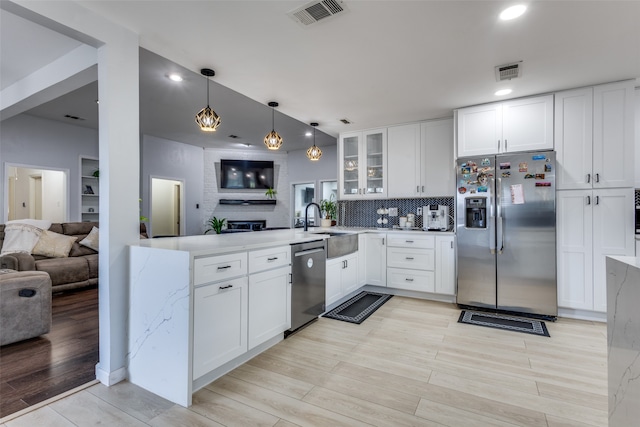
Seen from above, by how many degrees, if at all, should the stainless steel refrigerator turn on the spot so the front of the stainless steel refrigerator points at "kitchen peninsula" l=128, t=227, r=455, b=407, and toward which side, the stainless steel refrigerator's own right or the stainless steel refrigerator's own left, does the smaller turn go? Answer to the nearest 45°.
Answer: approximately 45° to the stainless steel refrigerator's own right

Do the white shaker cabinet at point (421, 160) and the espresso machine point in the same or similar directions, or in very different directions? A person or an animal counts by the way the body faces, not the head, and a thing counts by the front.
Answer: same or similar directions

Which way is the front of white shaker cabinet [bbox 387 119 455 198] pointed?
toward the camera

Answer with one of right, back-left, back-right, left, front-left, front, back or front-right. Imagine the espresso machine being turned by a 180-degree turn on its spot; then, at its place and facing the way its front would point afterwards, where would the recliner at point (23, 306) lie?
back-left

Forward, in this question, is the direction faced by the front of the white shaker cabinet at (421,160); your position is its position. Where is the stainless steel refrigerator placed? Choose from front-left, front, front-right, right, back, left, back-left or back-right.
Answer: front-left

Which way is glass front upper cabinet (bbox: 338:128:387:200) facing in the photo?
toward the camera

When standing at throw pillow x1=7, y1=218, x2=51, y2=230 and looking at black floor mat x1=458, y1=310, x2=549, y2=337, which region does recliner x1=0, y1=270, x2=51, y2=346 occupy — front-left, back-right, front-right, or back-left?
front-right

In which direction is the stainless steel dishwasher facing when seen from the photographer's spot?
facing the viewer and to the right of the viewer

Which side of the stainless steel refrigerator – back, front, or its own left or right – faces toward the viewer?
front

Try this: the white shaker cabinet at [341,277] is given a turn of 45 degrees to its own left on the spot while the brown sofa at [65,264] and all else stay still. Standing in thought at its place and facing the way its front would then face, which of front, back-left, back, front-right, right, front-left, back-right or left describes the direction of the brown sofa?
back

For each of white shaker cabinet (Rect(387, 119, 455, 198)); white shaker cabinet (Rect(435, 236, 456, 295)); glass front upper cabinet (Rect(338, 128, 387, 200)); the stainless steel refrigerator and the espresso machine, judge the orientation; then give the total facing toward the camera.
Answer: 5

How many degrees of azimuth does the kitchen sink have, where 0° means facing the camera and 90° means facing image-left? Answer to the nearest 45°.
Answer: approximately 315°
